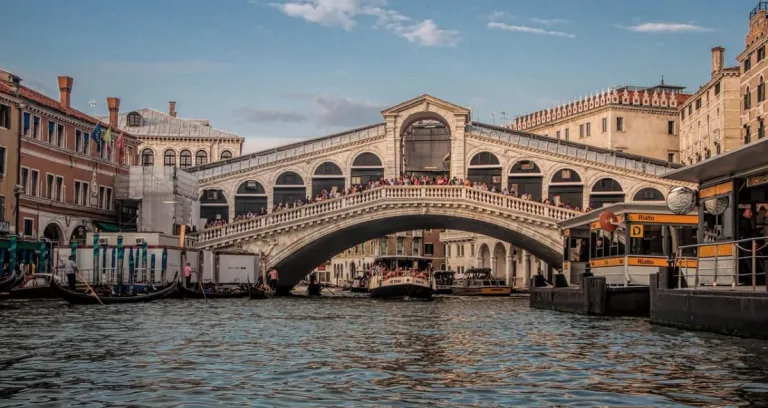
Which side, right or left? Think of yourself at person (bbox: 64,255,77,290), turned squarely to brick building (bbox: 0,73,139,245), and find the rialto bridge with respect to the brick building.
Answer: right

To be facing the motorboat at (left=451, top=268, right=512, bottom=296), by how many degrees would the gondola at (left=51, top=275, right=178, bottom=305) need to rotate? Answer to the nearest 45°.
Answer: approximately 45° to its left

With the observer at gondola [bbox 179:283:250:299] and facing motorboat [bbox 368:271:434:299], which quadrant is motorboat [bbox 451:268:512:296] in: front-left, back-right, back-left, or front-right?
front-left

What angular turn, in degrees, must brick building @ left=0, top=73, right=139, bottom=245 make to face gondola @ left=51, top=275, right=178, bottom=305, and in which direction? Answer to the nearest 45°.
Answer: approximately 45° to its right

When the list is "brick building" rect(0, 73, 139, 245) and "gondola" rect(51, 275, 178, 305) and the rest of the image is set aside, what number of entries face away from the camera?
0

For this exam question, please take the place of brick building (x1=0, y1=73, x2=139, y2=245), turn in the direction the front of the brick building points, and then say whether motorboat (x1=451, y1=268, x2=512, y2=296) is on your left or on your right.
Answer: on your left

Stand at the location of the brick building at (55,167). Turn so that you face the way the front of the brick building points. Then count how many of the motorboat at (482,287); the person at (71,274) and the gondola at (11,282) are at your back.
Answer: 0

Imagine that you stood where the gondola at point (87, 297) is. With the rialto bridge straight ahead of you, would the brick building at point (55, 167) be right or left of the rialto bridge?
left

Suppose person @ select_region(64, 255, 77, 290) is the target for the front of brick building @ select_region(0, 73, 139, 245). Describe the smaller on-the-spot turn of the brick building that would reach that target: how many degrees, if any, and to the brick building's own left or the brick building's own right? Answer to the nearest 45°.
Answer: approximately 45° to the brick building's own right

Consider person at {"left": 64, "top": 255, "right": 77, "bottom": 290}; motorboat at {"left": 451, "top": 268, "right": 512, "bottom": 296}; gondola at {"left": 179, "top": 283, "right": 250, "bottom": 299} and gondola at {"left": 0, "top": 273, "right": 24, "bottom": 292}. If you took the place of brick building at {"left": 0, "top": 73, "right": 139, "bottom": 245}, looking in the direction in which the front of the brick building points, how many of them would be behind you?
0

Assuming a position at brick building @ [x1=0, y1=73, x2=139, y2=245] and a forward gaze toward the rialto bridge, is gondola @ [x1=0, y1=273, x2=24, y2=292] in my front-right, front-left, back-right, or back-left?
back-right

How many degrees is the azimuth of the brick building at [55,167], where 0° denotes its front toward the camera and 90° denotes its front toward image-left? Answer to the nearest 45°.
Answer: approximately 315°

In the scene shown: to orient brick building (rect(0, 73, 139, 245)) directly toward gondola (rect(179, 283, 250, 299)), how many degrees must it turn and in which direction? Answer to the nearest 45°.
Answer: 0° — it already faces it

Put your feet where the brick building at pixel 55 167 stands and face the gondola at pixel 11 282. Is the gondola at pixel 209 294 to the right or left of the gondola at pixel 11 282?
left

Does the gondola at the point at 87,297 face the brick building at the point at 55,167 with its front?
no
